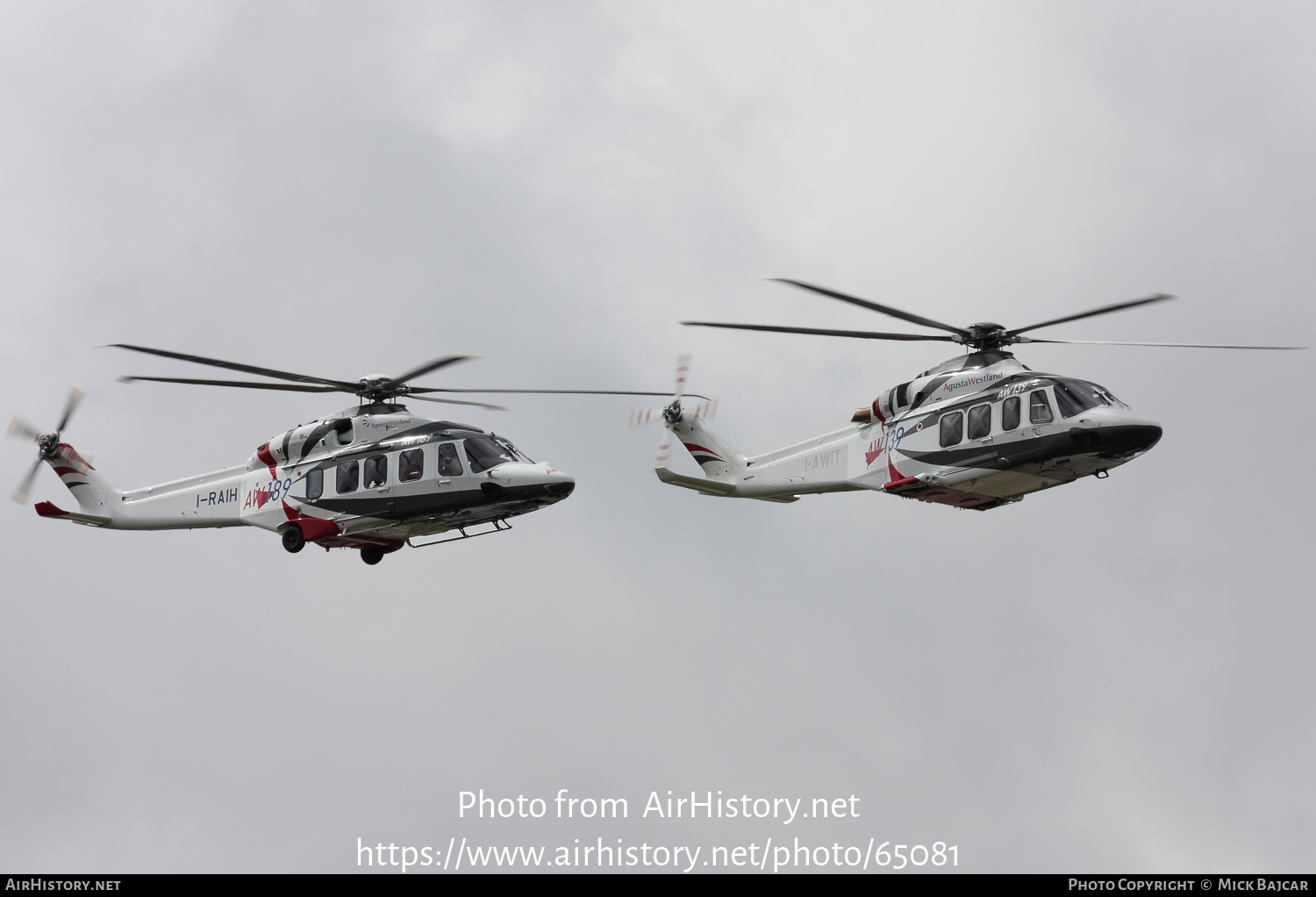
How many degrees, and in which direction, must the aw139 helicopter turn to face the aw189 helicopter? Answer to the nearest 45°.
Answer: approximately 135° to its right

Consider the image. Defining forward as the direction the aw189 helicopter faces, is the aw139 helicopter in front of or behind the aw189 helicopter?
in front

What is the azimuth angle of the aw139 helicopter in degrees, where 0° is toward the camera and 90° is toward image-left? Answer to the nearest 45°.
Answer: approximately 315°

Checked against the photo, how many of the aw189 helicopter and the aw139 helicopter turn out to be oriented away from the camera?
0
